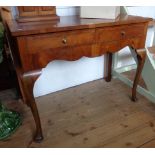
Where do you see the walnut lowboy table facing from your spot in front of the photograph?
facing the viewer and to the right of the viewer
